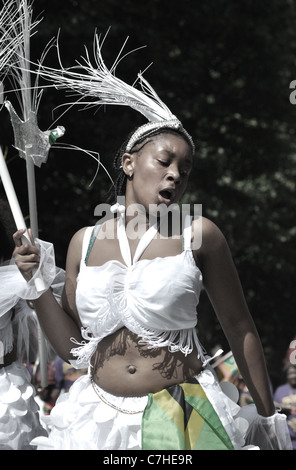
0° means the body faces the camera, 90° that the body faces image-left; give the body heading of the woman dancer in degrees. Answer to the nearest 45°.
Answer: approximately 0°
